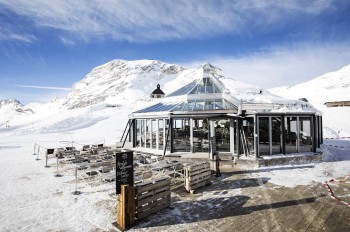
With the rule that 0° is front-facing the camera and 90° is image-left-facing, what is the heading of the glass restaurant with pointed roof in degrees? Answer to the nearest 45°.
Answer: approximately 0°

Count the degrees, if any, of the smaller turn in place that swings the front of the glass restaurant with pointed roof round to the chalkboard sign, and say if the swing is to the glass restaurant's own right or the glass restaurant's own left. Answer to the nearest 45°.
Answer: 0° — it already faces it

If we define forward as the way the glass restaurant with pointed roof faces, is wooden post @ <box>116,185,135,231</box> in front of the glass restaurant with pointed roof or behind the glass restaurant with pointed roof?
in front
